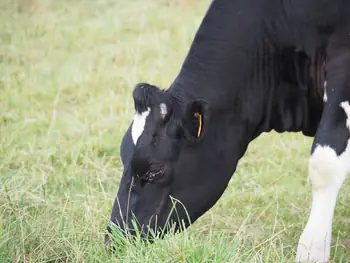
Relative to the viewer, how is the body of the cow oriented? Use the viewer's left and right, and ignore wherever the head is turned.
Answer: facing to the left of the viewer
